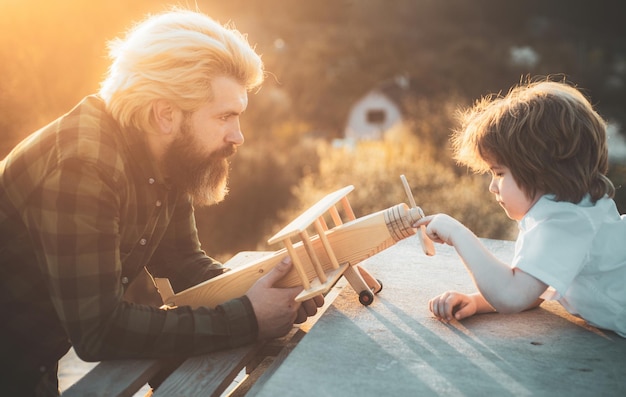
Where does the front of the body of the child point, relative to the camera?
to the viewer's left

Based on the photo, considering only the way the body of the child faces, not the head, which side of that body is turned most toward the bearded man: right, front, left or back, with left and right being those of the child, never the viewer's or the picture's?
front

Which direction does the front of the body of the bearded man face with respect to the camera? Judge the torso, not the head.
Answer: to the viewer's right

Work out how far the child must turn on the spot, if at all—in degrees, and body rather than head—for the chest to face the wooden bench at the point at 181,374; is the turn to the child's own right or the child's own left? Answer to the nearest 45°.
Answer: approximately 45° to the child's own left

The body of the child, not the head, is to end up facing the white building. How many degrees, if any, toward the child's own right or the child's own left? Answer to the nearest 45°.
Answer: approximately 90° to the child's own right

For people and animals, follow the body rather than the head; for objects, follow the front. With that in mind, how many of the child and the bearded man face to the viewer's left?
1

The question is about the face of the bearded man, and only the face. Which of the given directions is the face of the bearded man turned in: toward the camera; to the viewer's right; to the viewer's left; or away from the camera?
to the viewer's right

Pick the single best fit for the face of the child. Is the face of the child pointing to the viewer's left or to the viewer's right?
to the viewer's left

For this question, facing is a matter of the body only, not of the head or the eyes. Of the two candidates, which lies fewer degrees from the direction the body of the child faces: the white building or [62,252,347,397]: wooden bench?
the wooden bench
